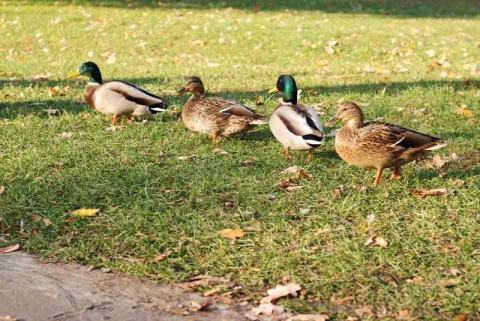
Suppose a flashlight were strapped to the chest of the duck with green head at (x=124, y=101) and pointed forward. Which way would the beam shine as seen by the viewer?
to the viewer's left

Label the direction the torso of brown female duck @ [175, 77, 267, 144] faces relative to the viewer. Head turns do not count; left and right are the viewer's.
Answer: facing to the left of the viewer

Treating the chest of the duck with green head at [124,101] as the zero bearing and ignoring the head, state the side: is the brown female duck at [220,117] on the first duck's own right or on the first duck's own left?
on the first duck's own left

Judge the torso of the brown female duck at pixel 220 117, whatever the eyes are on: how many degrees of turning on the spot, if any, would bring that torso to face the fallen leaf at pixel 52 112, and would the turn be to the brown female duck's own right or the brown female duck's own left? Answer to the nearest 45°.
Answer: approximately 45° to the brown female duck's own right

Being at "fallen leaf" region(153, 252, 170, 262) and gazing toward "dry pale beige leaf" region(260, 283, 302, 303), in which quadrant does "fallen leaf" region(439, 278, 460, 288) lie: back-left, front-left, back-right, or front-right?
front-left

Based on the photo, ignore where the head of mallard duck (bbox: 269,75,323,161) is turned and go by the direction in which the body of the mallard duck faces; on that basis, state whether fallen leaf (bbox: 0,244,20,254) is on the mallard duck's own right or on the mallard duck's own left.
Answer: on the mallard duck's own left

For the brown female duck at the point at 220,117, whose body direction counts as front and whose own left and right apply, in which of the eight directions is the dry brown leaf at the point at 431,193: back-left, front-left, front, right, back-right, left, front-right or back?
back-left

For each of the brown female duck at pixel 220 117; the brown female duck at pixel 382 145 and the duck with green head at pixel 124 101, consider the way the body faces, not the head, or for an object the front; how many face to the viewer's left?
3

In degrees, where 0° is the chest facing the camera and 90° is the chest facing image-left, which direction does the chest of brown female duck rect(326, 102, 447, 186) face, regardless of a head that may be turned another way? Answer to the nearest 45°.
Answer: approximately 90°

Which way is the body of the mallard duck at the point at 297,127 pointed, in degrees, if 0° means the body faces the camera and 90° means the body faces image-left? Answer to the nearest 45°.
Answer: approximately 135°

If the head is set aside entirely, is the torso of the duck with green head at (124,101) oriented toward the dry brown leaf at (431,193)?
no

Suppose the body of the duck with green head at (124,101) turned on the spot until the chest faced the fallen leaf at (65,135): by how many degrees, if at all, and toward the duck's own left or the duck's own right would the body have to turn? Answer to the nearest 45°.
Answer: approximately 45° to the duck's own left

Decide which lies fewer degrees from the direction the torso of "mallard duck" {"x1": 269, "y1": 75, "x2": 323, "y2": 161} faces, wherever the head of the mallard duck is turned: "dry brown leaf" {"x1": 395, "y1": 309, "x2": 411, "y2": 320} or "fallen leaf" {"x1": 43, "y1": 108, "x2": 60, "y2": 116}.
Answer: the fallen leaf

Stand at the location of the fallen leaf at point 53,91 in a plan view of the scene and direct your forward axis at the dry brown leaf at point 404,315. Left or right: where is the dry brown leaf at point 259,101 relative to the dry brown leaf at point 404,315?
left

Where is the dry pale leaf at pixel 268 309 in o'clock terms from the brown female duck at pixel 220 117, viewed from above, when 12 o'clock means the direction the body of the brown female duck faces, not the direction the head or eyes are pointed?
The dry pale leaf is roughly at 9 o'clock from the brown female duck.
